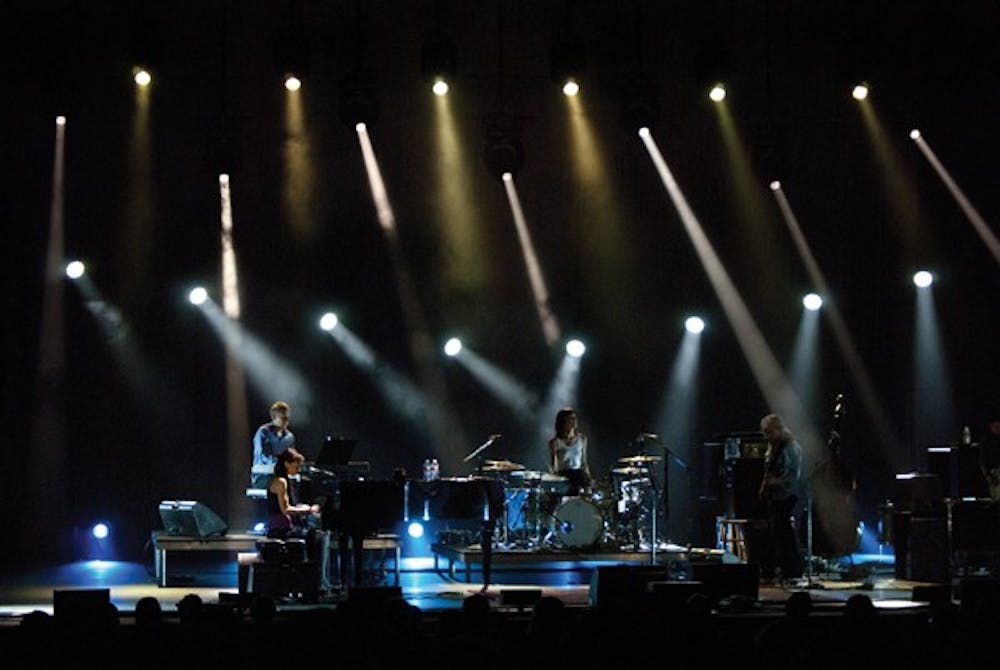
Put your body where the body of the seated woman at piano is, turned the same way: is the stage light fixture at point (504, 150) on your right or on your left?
on your left

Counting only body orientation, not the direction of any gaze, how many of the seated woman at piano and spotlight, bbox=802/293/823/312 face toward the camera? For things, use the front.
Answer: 1

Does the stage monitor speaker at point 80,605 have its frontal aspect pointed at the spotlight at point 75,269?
yes

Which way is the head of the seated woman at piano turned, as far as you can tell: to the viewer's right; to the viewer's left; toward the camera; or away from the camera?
to the viewer's right

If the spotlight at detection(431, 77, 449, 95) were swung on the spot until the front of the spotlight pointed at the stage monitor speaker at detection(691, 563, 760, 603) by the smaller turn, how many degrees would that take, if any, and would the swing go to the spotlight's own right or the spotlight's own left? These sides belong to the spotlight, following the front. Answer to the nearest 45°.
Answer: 0° — it already faces it

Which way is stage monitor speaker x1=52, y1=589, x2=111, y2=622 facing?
away from the camera

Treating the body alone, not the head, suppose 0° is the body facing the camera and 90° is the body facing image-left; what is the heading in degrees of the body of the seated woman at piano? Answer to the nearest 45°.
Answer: approximately 270°

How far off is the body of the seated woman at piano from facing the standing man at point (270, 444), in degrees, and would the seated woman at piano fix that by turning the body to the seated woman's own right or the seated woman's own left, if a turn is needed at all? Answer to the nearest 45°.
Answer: approximately 90° to the seated woman's own left

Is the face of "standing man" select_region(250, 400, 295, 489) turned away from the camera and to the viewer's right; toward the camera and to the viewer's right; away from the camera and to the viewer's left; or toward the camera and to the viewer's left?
toward the camera and to the viewer's right
